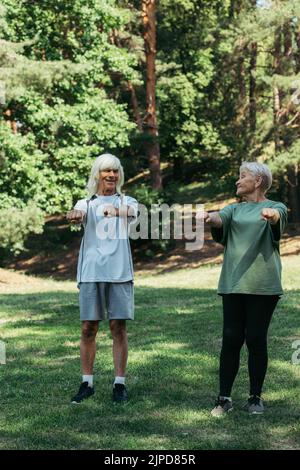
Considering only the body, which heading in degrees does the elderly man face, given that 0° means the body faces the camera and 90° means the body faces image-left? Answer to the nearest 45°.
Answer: approximately 0°

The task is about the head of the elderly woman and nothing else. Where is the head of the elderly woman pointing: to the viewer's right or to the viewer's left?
to the viewer's left

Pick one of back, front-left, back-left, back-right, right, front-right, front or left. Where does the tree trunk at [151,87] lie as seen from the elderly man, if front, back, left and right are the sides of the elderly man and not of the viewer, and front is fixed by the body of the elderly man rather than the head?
back

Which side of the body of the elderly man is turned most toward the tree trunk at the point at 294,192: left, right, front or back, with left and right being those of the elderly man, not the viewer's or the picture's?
back

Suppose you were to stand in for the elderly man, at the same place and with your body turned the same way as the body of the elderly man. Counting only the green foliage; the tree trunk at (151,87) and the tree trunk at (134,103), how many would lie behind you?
3

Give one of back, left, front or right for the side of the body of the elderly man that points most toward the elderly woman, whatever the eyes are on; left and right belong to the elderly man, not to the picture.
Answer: left

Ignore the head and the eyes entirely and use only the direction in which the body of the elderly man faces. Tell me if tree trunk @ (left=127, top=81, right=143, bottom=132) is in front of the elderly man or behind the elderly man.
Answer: behind

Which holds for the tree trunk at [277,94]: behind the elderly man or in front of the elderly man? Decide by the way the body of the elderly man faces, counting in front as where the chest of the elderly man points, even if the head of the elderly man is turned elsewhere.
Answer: behind

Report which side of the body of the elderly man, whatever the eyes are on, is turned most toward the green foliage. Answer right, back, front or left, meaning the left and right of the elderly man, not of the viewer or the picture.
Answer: back
